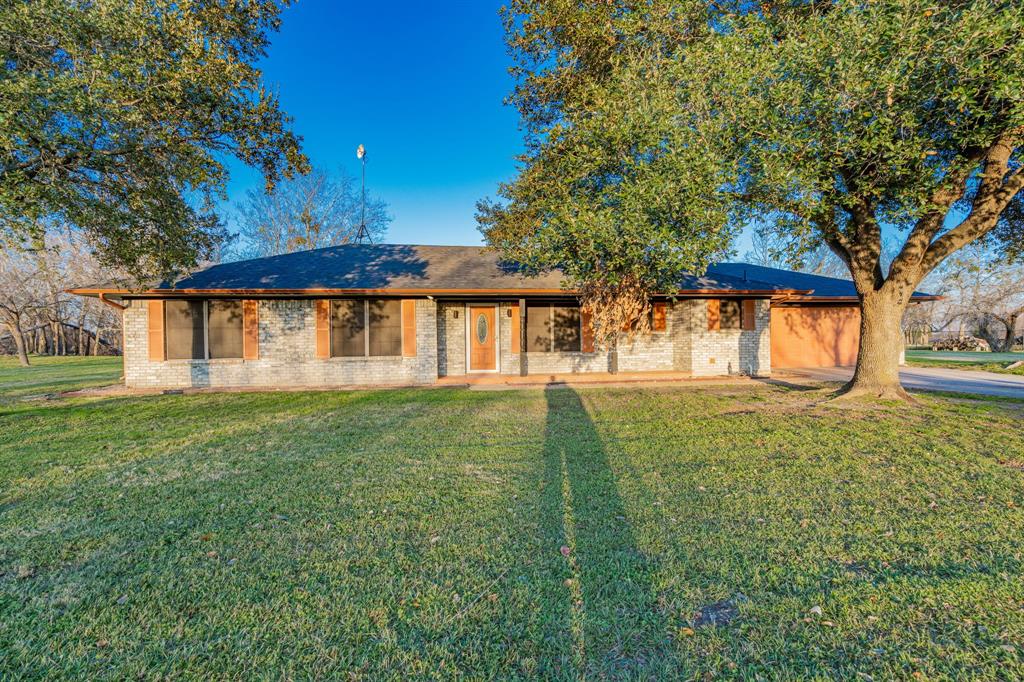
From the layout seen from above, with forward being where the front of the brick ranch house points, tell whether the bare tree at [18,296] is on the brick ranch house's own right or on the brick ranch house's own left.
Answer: on the brick ranch house's own right

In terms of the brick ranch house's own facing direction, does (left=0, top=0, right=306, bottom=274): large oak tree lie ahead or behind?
ahead

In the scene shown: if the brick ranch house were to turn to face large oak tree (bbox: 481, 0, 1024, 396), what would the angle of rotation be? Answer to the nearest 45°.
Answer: approximately 45° to its left

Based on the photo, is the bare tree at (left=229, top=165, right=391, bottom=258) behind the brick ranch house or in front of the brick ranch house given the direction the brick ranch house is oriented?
behind

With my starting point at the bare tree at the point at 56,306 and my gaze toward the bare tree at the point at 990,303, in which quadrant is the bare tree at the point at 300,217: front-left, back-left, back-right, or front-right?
front-left

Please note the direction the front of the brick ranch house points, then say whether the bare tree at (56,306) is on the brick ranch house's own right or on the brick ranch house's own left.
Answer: on the brick ranch house's own right

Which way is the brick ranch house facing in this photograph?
toward the camera

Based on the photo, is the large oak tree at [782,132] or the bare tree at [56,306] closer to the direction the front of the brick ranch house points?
the large oak tree

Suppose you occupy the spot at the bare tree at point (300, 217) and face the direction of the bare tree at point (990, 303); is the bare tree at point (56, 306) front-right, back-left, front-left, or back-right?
back-right

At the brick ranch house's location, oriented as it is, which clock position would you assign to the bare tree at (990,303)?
The bare tree is roughly at 8 o'clock from the brick ranch house.
